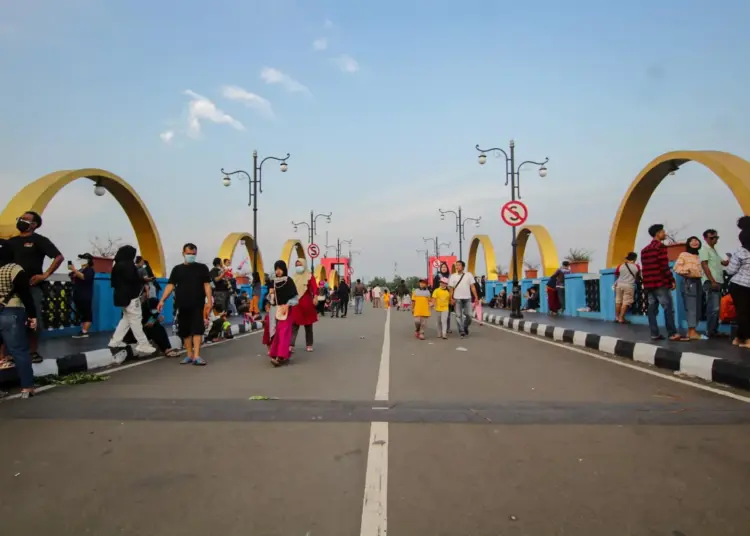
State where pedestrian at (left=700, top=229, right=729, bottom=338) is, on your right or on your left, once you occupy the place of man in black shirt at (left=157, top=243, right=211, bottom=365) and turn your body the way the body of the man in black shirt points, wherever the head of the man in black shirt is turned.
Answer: on your left

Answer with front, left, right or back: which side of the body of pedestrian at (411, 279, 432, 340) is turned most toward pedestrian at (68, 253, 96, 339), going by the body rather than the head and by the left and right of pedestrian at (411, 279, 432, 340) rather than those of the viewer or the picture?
right

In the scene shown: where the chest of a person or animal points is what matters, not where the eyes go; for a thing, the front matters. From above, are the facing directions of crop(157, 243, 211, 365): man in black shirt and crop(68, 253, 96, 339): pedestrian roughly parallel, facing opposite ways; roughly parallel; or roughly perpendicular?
roughly perpendicular

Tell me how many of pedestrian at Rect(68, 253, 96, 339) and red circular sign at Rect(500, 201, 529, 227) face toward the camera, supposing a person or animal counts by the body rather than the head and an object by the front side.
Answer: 1

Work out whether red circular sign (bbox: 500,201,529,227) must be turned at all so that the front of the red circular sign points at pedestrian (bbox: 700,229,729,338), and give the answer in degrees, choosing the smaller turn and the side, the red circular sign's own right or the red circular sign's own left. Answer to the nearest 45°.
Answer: approximately 45° to the red circular sign's own left

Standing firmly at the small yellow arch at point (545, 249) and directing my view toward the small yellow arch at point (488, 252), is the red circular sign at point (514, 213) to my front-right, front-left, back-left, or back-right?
back-left
